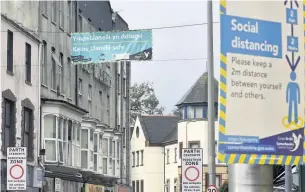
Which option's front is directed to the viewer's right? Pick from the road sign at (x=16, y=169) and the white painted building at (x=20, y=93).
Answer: the white painted building

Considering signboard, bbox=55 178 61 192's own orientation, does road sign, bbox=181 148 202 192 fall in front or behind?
in front

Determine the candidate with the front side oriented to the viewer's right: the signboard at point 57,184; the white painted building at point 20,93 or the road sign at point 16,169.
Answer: the white painted building

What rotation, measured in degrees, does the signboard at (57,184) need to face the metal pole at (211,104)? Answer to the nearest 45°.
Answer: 0° — it already faces it

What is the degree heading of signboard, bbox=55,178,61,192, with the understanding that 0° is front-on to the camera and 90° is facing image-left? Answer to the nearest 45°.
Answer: approximately 0°

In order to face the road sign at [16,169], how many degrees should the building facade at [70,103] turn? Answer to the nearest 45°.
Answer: approximately 45° to its right

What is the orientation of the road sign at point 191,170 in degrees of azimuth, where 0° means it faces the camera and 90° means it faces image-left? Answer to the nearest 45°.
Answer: approximately 0°
